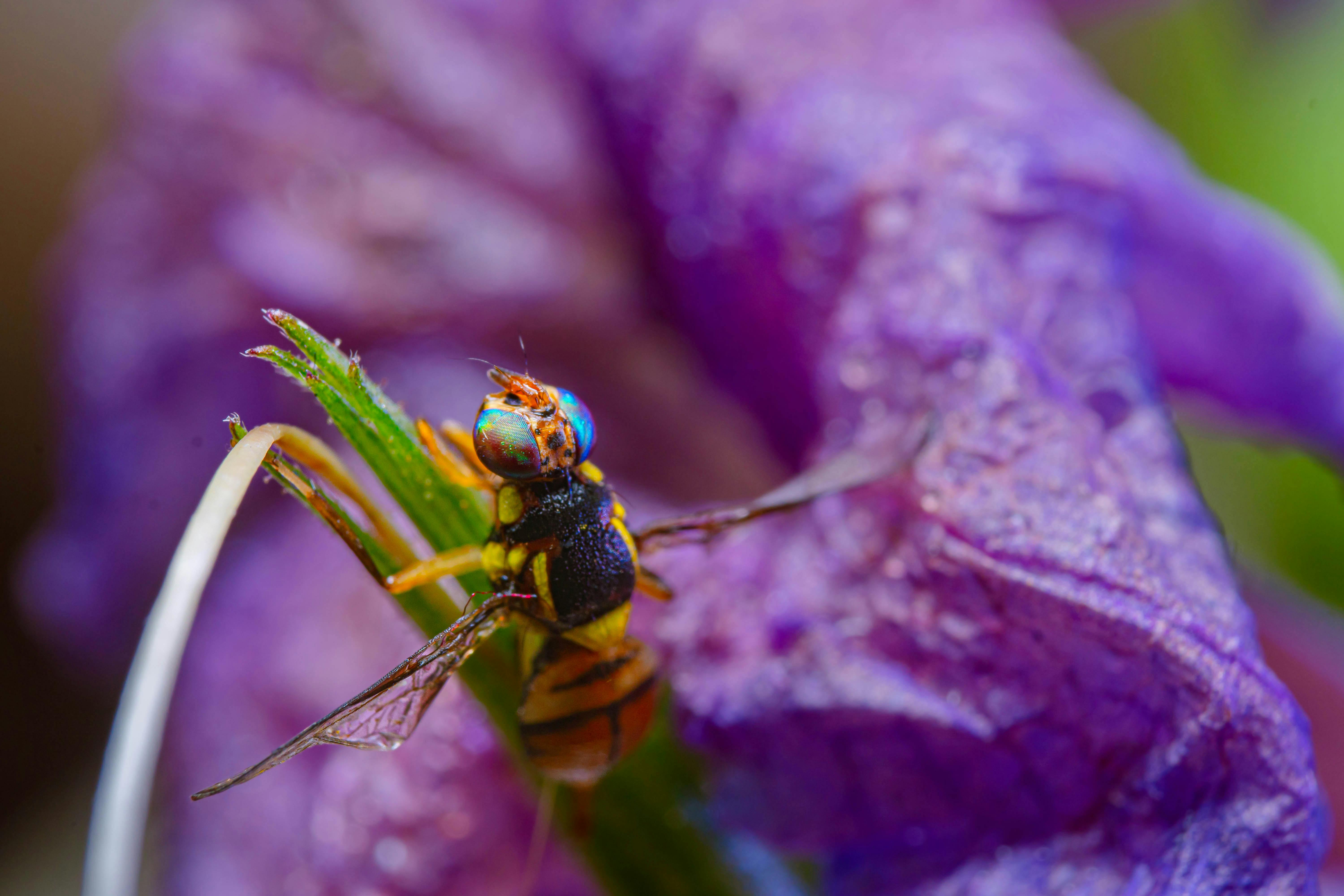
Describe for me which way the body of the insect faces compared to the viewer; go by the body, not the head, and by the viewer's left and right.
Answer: facing away from the viewer and to the left of the viewer
